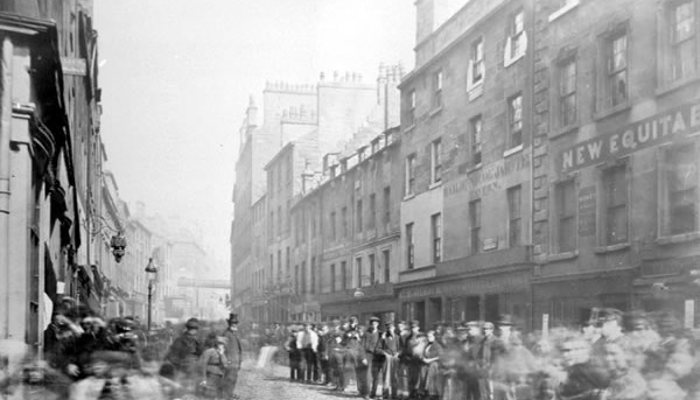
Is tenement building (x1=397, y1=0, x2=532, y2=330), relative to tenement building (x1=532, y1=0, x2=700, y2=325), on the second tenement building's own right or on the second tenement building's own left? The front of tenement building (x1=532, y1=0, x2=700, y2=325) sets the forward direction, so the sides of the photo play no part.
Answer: on the second tenement building's own right

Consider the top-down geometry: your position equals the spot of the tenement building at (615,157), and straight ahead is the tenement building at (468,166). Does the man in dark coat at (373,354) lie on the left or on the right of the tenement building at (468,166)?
left

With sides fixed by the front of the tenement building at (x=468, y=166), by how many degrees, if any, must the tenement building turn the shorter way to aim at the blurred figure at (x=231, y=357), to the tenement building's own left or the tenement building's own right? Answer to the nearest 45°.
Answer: approximately 45° to the tenement building's own left

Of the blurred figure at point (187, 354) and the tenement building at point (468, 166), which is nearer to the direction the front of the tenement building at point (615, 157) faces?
the blurred figure

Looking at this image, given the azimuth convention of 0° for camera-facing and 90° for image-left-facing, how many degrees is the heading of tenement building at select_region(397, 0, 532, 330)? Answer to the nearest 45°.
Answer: approximately 45°

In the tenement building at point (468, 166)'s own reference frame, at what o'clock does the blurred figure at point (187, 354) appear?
The blurred figure is roughly at 11 o'clock from the tenement building.

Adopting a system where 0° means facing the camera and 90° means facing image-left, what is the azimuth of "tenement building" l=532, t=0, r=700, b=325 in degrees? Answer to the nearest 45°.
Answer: approximately 45°

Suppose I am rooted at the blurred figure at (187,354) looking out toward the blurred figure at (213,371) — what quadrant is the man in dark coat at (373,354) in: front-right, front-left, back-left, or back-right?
front-left

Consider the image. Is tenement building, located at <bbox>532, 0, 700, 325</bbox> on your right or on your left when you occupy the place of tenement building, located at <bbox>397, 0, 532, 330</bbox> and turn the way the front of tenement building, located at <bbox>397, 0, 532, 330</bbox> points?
on your left
